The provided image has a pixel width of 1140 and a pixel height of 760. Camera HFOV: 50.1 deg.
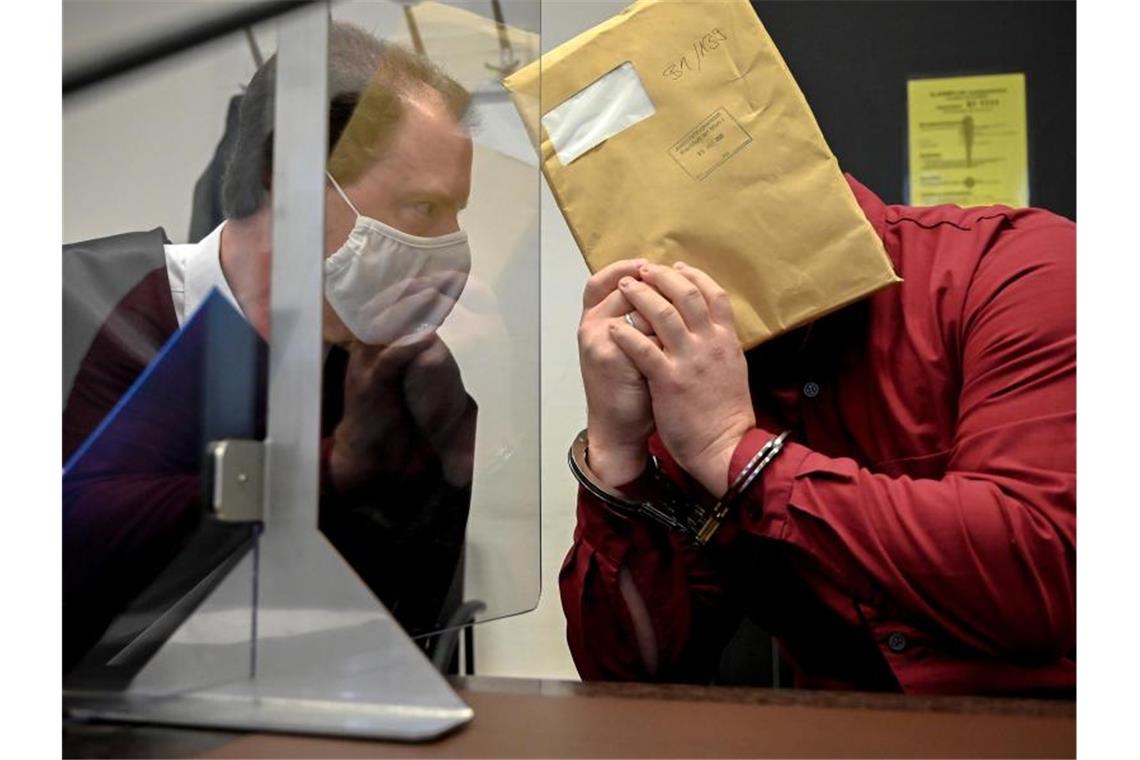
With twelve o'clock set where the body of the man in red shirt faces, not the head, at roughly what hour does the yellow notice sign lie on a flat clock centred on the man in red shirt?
The yellow notice sign is roughly at 5 o'clock from the man in red shirt.

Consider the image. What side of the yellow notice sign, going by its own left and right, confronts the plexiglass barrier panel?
front

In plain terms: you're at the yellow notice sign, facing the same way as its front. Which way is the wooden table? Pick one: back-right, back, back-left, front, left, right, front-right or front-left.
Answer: front

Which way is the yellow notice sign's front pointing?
toward the camera

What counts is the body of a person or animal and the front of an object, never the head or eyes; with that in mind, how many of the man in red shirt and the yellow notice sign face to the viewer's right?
0

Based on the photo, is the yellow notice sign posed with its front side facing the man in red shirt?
yes

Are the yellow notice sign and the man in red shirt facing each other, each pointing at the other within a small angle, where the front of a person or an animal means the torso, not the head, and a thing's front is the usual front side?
no

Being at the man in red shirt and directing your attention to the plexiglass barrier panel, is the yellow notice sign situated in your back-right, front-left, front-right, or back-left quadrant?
back-right
